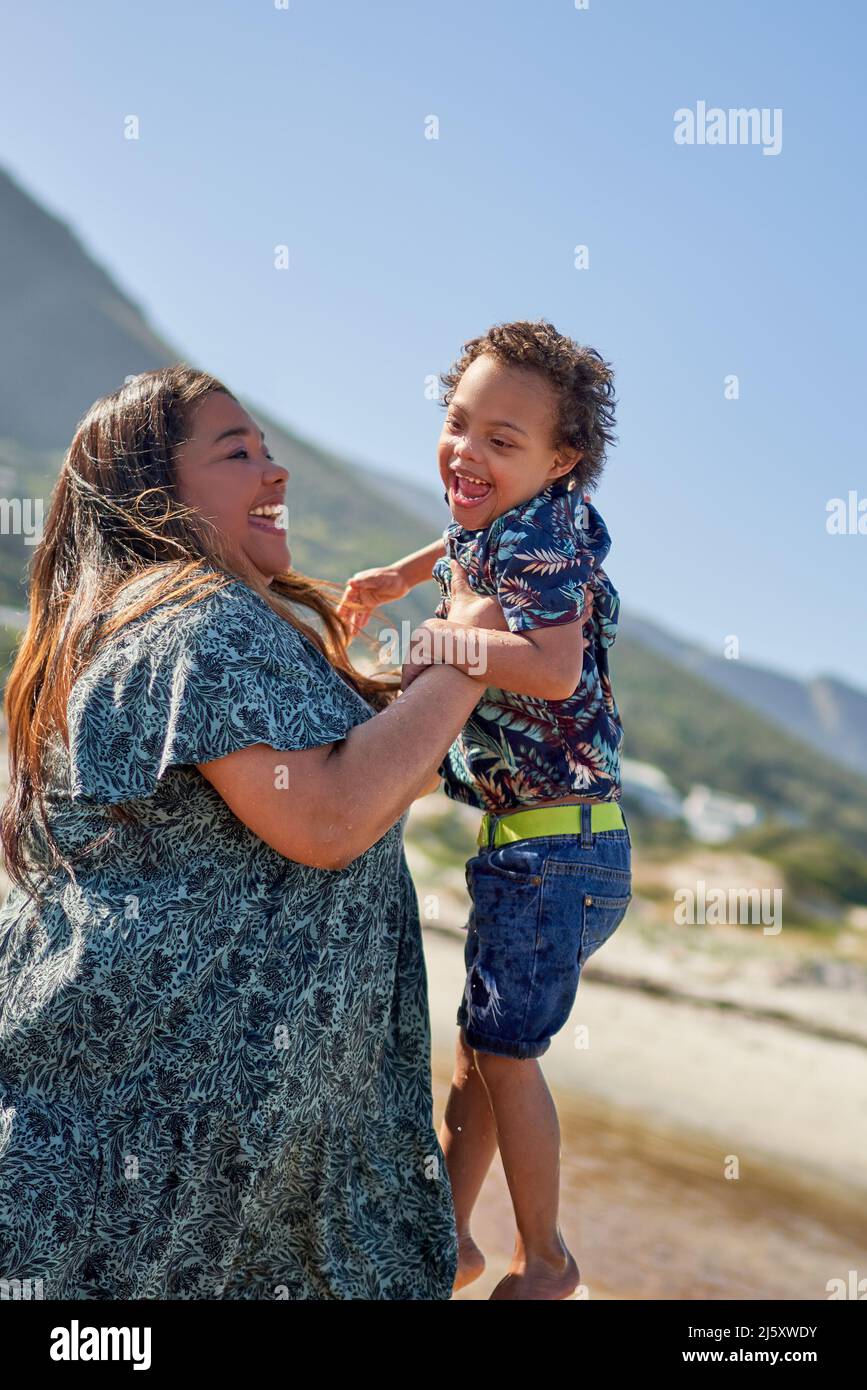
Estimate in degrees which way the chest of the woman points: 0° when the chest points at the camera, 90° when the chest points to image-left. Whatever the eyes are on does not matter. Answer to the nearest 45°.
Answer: approximately 270°

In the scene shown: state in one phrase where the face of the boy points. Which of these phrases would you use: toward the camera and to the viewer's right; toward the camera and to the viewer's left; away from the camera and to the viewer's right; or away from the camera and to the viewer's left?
toward the camera and to the viewer's left

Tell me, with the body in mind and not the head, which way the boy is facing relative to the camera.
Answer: to the viewer's left
